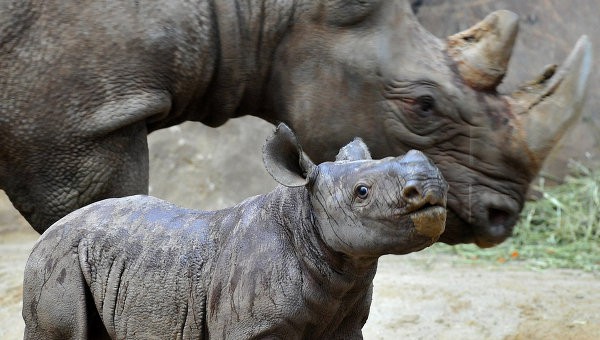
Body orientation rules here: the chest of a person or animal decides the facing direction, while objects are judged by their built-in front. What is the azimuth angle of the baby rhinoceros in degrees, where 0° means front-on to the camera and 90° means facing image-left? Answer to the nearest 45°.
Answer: approximately 270°

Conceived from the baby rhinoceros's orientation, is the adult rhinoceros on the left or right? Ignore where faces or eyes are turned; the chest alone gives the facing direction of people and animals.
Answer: on its left

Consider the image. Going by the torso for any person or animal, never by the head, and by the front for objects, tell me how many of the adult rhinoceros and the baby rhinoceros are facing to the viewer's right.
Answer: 2

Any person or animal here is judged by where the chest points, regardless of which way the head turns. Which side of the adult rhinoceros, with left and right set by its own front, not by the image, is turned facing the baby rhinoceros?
right

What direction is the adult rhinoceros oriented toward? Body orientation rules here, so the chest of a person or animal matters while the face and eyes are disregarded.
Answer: to the viewer's right
